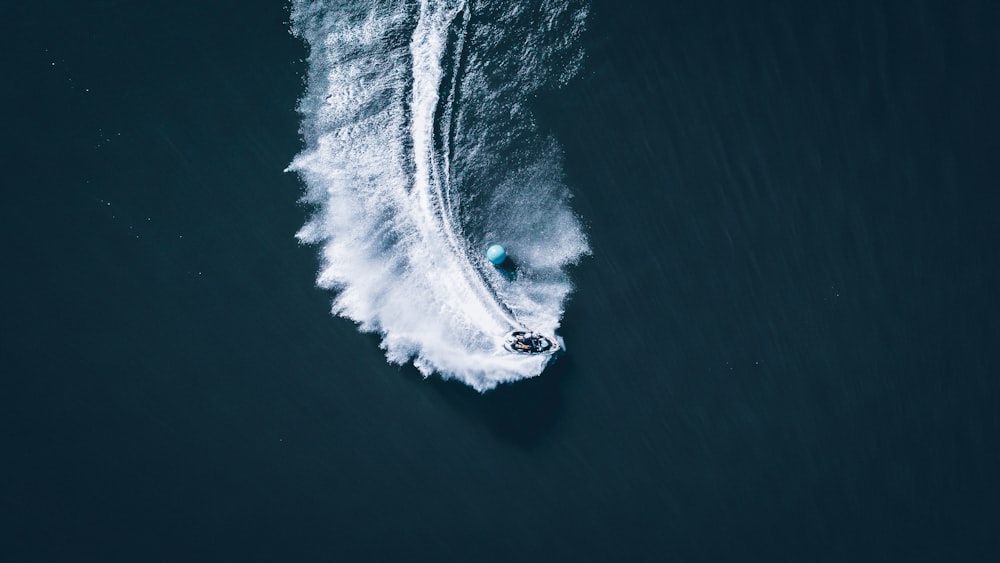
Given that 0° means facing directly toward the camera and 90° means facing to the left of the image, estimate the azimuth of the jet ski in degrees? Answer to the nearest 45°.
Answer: approximately 270°
